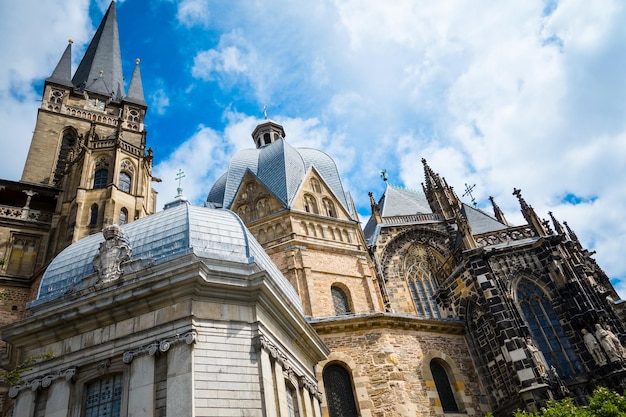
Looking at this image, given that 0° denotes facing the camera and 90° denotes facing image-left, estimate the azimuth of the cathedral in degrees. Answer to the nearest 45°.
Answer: approximately 90°
